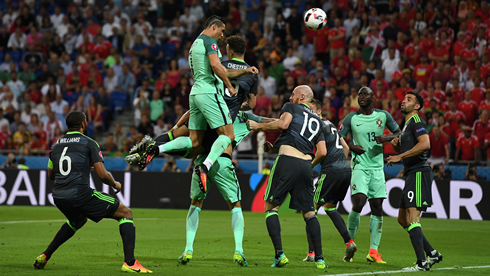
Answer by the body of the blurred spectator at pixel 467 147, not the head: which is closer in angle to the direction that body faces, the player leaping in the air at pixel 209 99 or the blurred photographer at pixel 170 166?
the player leaping in the air

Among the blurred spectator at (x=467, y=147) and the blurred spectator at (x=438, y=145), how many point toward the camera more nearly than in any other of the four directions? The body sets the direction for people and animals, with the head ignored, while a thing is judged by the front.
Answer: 2

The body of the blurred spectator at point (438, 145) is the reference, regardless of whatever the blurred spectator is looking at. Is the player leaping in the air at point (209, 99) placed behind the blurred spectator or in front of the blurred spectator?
in front

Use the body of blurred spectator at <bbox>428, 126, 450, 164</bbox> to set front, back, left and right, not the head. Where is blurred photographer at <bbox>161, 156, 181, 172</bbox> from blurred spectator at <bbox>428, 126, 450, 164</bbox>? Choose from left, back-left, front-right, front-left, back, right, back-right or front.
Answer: right

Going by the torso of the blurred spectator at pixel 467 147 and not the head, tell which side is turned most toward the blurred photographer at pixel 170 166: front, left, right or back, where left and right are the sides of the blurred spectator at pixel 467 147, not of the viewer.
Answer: right

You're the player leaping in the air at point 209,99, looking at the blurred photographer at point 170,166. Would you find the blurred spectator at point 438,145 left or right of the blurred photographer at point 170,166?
right

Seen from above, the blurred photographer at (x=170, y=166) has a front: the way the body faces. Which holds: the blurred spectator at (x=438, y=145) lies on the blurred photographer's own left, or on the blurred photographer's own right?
on the blurred photographer's own left

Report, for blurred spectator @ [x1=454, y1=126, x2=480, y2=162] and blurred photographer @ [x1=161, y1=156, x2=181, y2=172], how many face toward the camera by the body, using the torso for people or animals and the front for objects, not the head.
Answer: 2

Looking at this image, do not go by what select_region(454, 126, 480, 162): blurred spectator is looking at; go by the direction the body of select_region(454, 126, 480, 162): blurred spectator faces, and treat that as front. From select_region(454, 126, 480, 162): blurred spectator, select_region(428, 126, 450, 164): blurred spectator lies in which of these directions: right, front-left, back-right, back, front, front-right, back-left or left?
right

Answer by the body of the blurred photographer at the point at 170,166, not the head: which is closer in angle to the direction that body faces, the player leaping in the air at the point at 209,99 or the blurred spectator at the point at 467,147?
the player leaping in the air

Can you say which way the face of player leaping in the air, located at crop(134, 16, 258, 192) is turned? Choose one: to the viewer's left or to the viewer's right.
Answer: to the viewer's right

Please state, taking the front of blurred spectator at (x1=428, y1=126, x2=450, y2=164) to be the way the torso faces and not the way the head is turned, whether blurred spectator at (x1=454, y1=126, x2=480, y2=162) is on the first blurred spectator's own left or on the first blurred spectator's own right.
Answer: on the first blurred spectator's own left
